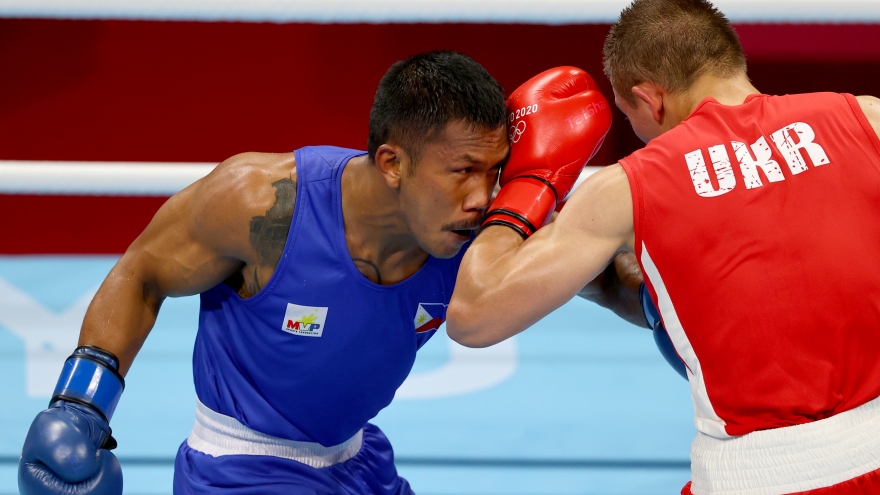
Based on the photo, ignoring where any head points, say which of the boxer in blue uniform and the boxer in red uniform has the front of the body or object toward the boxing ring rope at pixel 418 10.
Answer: the boxer in red uniform

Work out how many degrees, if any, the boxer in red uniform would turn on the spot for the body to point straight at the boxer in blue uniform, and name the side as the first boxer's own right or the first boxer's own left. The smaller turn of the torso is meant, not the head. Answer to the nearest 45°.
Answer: approximately 45° to the first boxer's own left

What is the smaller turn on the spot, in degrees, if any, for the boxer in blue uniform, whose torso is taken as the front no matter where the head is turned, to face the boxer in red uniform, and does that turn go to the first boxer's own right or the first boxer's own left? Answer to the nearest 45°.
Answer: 0° — they already face them

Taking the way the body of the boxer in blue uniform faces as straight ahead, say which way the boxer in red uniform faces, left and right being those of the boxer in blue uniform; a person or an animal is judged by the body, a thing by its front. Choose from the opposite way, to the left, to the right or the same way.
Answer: the opposite way

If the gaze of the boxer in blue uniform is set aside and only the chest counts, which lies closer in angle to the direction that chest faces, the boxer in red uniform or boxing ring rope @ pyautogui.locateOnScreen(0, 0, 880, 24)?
the boxer in red uniform

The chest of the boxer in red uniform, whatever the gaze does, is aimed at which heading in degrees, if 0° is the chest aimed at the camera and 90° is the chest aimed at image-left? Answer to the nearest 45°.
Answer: approximately 135°

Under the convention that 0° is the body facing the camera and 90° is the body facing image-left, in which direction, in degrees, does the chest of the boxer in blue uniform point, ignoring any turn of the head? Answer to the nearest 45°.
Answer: approximately 315°

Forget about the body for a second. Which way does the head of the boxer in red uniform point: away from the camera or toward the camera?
away from the camera

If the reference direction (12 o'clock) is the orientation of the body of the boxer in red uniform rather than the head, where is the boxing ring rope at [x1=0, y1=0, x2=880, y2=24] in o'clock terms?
The boxing ring rope is roughly at 12 o'clock from the boxer in red uniform.

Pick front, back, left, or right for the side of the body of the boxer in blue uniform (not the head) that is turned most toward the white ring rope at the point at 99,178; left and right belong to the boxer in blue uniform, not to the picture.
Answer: back

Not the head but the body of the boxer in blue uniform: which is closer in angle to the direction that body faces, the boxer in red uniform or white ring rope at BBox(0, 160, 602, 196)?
the boxer in red uniform
